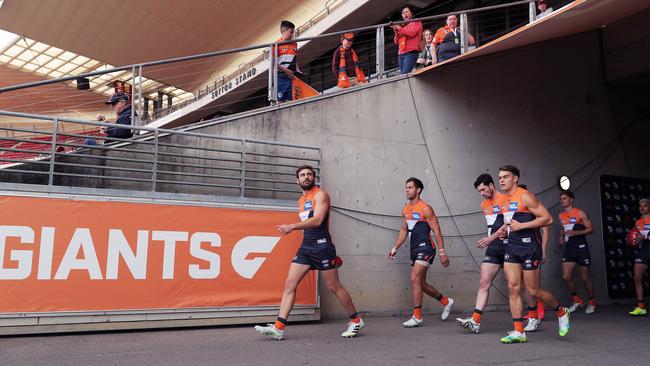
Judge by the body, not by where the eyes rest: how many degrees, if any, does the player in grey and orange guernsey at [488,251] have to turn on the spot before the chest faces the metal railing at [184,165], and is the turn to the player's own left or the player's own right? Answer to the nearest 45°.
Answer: approximately 45° to the player's own right

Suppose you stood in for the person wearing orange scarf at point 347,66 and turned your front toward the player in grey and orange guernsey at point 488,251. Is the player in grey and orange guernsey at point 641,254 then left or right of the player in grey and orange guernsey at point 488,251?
left

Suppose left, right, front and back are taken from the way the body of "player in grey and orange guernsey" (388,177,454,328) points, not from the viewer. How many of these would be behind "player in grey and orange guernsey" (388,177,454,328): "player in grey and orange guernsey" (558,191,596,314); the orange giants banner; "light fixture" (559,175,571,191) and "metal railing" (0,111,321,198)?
2

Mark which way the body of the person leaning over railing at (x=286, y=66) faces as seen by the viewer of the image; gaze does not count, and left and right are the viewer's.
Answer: facing the viewer and to the right of the viewer

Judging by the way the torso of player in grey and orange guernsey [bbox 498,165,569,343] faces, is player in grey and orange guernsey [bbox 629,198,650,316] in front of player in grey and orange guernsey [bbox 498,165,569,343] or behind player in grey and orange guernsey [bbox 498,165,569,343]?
behind

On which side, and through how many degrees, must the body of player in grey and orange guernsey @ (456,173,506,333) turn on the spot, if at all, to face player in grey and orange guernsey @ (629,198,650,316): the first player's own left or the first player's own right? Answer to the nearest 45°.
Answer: approximately 180°

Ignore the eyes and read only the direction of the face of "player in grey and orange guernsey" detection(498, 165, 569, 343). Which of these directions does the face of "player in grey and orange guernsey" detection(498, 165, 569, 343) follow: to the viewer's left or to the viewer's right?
to the viewer's left

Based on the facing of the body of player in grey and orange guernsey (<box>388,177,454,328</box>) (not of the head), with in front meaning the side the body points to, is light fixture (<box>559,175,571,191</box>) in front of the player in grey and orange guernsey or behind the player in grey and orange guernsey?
behind
